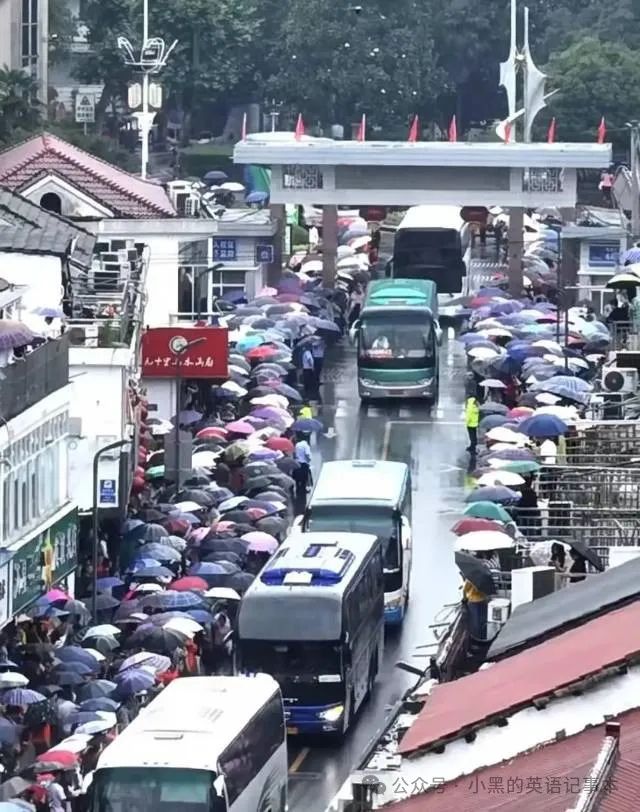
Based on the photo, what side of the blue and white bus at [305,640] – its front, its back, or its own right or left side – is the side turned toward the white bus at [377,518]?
back

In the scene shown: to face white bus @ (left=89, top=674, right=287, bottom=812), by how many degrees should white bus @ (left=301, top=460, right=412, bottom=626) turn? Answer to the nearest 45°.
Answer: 0° — it already faces it

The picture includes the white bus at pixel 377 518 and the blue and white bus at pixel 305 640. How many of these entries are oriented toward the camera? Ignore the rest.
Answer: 2

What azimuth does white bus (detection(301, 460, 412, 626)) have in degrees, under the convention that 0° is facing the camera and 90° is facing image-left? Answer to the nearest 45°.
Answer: approximately 0°

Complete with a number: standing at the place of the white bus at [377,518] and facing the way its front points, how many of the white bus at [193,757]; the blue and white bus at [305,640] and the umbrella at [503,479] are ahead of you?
2

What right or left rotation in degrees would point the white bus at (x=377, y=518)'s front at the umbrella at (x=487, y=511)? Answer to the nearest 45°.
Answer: approximately 90° to its left

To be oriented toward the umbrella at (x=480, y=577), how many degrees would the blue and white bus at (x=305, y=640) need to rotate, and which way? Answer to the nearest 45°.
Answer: approximately 90° to its left

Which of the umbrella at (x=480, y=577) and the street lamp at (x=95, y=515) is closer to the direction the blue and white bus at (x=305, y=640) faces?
the umbrella

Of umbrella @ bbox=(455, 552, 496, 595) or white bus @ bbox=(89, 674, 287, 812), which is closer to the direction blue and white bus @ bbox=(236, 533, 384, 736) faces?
the white bus

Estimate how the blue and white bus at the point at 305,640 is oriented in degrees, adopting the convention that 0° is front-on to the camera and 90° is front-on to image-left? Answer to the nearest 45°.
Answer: approximately 0°
